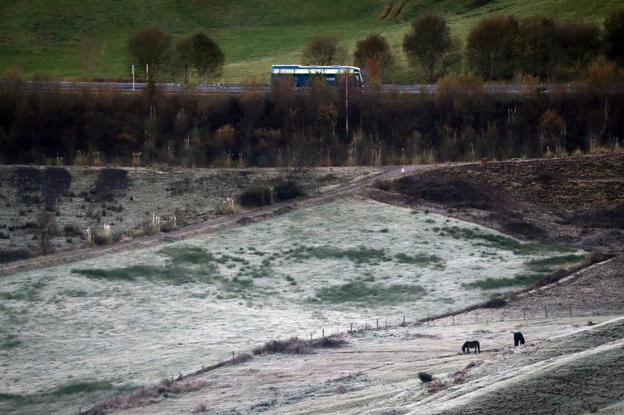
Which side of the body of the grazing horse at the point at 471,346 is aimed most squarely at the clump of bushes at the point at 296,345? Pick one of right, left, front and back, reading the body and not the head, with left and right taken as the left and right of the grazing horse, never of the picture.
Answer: front

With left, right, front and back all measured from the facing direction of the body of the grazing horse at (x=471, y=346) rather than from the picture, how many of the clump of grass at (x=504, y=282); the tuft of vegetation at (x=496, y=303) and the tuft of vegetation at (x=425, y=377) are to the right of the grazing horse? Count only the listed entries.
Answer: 2

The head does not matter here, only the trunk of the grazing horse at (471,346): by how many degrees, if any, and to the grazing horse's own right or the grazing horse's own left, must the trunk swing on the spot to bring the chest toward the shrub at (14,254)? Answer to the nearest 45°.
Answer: approximately 45° to the grazing horse's own right

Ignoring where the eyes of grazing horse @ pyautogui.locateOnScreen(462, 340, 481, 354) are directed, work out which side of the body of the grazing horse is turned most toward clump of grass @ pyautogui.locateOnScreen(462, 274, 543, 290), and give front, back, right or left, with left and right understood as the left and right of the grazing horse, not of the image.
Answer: right

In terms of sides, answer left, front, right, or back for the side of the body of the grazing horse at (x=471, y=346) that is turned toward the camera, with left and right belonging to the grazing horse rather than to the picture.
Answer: left

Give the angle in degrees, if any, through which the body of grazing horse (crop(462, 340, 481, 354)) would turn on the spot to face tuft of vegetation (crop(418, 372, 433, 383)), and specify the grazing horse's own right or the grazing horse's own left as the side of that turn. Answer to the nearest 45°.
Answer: approximately 90° to the grazing horse's own left

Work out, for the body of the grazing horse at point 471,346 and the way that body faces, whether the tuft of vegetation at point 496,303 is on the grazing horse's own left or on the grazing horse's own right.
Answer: on the grazing horse's own right
